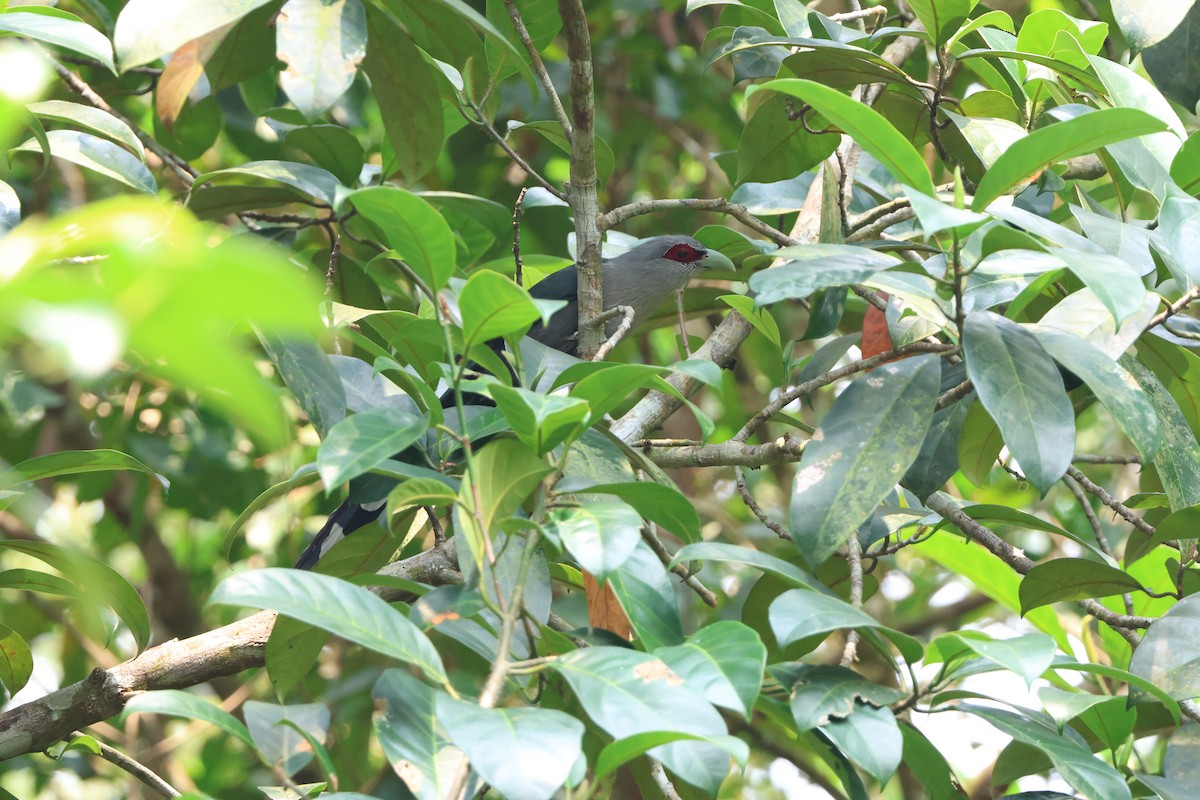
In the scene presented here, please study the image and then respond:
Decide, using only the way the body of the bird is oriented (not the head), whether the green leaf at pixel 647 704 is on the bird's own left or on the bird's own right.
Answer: on the bird's own right

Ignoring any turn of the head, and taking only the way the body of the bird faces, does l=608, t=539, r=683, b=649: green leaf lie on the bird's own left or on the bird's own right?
on the bird's own right

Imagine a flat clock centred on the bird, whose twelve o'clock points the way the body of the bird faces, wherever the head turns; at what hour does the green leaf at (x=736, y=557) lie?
The green leaf is roughly at 3 o'clock from the bird.

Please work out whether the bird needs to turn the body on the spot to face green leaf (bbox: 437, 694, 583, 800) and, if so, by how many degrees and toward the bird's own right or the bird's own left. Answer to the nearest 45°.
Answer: approximately 90° to the bird's own right

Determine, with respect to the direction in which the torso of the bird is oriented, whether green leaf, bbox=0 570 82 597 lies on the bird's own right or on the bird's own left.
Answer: on the bird's own right

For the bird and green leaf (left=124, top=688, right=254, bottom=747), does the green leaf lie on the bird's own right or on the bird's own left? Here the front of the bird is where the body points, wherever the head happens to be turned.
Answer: on the bird's own right

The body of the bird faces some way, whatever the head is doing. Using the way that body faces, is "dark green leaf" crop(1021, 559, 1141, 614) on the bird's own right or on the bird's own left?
on the bird's own right

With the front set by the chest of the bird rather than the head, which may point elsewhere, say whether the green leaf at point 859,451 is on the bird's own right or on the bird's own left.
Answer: on the bird's own right

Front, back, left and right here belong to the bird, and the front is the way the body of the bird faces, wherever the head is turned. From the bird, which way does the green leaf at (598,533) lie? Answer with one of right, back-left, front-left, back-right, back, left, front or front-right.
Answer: right

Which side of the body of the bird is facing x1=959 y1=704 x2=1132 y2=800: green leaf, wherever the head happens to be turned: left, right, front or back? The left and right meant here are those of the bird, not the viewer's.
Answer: front

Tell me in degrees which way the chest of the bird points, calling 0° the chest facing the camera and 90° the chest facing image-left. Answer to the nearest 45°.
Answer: approximately 270°
